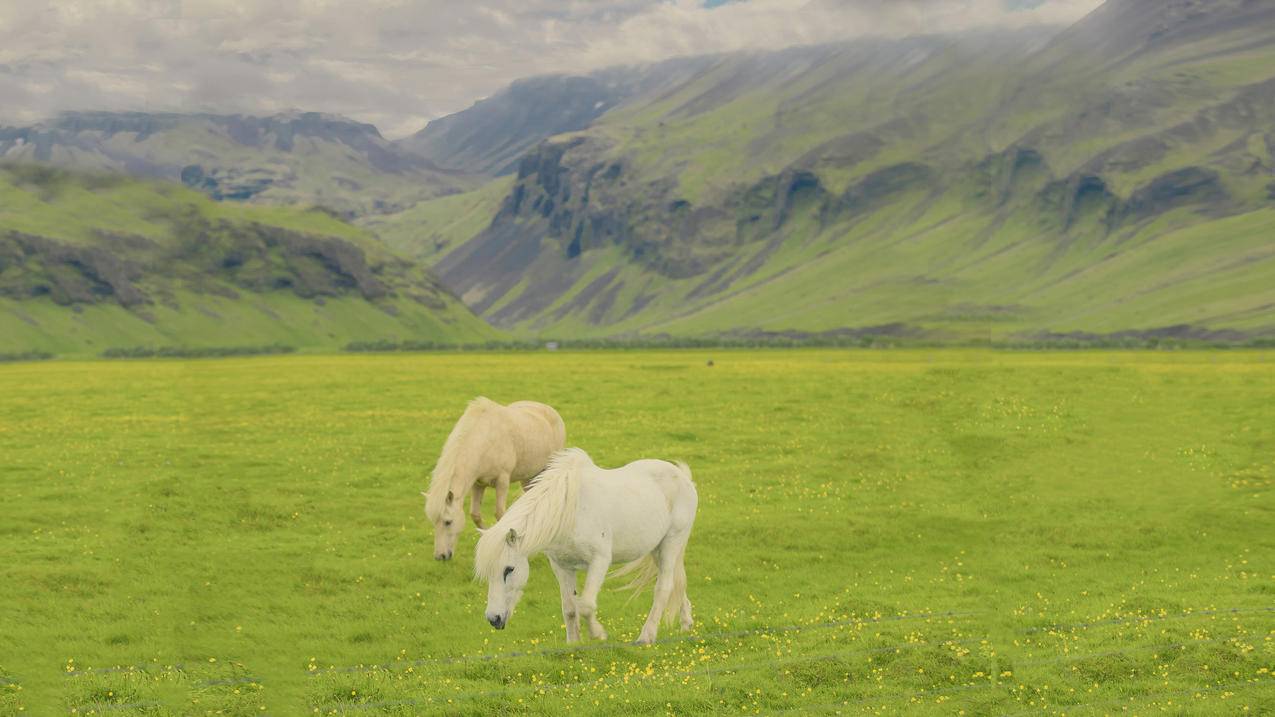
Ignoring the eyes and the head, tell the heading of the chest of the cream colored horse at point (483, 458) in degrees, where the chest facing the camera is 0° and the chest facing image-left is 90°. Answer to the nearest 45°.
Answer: approximately 45°

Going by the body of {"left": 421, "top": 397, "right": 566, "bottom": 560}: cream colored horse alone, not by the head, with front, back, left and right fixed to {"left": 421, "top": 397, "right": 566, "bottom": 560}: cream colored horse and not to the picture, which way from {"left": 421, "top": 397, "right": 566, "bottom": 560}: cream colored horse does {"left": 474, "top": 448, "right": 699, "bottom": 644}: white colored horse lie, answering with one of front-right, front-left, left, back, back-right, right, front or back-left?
front-left
